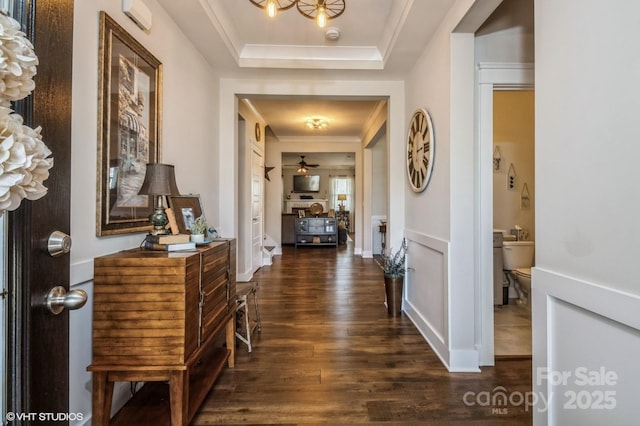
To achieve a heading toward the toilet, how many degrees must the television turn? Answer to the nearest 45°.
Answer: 0° — it already faces it

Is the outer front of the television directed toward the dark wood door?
yes

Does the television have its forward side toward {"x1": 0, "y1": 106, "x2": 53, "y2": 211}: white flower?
yes

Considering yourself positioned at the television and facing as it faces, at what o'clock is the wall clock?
The wall clock is roughly at 12 o'clock from the television.

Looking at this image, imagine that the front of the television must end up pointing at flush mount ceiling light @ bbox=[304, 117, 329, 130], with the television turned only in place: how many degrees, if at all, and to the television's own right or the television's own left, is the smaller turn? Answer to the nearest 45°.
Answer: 0° — it already faces it

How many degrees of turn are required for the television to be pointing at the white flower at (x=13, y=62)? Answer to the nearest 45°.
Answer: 0° — it already faces it

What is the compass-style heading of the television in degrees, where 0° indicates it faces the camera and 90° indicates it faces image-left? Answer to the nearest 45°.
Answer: approximately 0°

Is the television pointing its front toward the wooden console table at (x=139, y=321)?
yes
